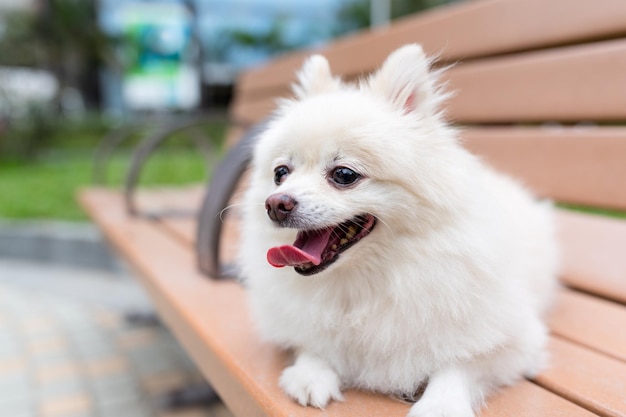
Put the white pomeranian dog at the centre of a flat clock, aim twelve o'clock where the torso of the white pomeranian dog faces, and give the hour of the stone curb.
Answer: The stone curb is roughly at 3 o'clock from the white pomeranian dog.

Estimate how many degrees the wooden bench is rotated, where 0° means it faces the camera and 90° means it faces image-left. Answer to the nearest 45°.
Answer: approximately 45°

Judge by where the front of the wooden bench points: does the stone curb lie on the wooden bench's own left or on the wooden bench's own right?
on the wooden bench's own right

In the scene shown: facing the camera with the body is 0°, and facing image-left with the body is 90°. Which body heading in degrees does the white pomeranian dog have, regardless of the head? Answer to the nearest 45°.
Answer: approximately 45°
